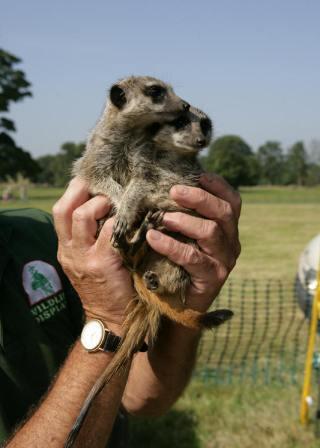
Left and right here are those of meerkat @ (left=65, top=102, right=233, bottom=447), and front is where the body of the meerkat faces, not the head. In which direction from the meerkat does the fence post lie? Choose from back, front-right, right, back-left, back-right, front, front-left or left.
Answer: left

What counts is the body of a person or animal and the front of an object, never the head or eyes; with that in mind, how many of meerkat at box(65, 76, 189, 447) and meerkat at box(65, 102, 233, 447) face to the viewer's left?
0

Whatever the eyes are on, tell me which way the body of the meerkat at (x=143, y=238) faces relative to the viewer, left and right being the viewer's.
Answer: facing the viewer and to the right of the viewer

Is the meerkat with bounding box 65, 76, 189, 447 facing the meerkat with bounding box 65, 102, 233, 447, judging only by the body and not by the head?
no
